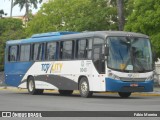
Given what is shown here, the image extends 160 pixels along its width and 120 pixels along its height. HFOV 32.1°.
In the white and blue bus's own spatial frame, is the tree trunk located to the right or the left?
on its left

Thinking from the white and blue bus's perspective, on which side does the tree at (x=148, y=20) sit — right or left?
on its left

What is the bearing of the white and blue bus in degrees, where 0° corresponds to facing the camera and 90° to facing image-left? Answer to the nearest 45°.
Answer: approximately 315°
